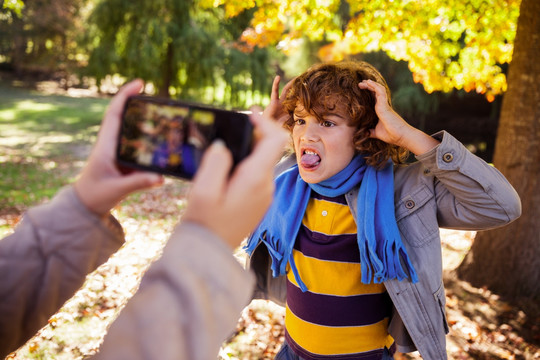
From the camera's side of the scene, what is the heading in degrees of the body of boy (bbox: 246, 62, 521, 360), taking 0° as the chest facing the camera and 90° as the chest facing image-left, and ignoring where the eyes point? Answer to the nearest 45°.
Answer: approximately 45°

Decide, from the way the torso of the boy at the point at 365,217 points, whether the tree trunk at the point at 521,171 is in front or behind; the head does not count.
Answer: behind

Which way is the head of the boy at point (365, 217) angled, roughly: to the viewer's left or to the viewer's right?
to the viewer's left
